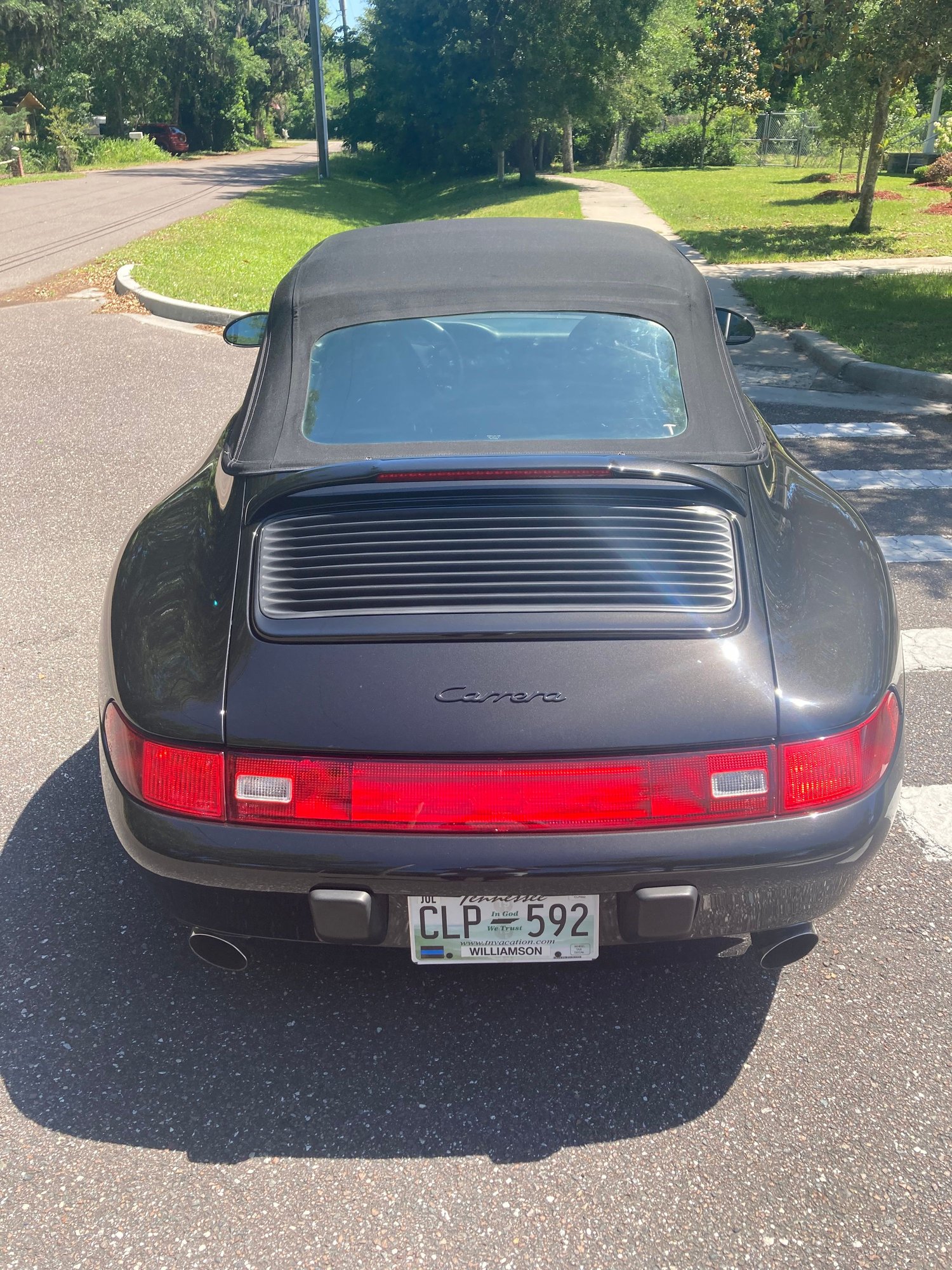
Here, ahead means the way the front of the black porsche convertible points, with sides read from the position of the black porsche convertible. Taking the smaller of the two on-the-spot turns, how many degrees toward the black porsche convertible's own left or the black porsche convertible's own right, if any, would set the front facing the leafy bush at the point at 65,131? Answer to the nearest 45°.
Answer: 0° — it already faces it

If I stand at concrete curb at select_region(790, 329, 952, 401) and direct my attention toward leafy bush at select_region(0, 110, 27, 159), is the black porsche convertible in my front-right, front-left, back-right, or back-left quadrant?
back-left

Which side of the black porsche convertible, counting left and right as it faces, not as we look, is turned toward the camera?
back

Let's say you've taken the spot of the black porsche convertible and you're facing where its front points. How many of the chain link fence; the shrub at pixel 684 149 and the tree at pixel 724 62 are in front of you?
3

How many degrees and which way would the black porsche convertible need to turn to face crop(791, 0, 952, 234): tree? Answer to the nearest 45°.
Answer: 0° — it already faces it

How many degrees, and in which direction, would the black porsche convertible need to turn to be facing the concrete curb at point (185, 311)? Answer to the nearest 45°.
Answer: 0° — it already faces it

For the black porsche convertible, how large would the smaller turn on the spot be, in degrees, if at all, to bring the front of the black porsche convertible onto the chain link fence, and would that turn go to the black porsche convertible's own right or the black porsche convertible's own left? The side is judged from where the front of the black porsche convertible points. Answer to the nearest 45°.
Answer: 0° — it already faces it

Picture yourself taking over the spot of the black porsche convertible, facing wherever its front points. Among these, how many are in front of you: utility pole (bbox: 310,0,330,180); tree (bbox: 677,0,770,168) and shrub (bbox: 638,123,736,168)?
3
